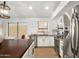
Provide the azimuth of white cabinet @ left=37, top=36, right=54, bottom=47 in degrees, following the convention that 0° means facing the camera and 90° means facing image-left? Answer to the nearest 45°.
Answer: approximately 0°
